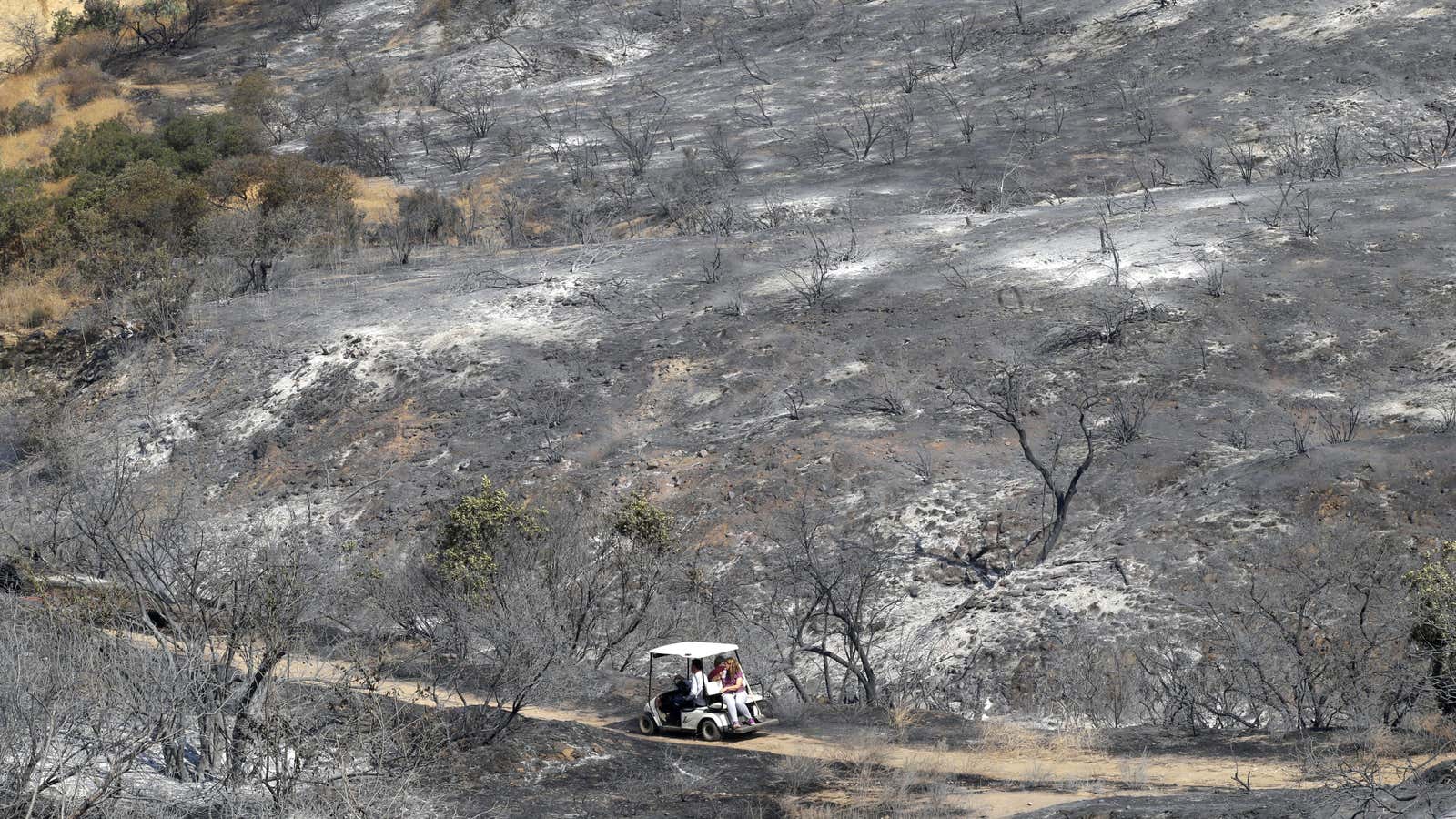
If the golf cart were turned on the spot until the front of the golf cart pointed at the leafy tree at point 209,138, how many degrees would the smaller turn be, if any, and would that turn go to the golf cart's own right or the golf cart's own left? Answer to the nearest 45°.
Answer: approximately 45° to the golf cart's own right

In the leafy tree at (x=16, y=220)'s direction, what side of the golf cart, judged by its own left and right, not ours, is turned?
front

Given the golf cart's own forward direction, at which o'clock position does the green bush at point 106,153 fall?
The green bush is roughly at 1 o'clock from the golf cart.

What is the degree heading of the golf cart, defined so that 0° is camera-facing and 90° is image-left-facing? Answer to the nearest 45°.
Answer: approximately 135°

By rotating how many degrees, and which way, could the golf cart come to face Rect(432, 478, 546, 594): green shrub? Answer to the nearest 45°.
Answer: approximately 45° to its right

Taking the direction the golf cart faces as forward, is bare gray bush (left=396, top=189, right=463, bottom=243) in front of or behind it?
in front
